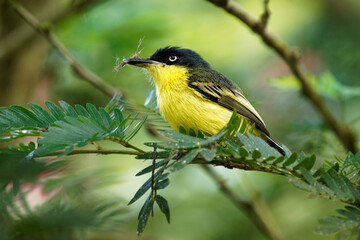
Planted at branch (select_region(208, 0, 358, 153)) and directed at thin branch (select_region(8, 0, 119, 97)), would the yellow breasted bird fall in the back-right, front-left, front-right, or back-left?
front-left

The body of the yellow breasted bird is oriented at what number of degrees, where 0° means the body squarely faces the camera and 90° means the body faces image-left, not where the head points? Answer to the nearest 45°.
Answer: approximately 90°
